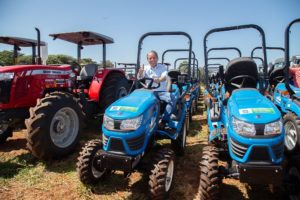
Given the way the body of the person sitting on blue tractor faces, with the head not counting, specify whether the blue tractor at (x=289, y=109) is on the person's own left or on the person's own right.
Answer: on the person's own left

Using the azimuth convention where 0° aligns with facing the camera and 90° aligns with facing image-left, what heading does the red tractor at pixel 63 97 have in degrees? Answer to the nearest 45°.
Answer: approximately 45°

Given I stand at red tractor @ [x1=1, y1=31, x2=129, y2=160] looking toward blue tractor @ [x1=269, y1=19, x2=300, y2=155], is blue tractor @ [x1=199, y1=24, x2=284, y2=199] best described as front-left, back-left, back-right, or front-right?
front-right

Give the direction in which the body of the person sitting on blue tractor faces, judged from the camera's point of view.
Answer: toward the camera

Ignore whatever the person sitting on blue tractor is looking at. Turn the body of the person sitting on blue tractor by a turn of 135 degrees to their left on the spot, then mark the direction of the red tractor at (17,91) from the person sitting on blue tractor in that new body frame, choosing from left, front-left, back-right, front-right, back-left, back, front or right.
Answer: back-left

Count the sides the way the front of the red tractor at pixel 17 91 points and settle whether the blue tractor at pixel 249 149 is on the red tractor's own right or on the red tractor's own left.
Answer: on the red tractor's own left

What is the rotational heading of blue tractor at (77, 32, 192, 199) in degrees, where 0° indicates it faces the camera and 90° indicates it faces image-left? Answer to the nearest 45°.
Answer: approximately 45°

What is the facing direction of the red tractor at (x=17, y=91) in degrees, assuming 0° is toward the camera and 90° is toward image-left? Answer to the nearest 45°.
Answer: approximately 45°

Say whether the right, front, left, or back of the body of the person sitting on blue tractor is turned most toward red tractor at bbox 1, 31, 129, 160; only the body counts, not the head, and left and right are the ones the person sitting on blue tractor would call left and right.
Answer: right

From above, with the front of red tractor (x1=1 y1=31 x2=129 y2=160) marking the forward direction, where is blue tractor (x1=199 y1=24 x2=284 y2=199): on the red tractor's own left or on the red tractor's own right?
on the red tractor's own left

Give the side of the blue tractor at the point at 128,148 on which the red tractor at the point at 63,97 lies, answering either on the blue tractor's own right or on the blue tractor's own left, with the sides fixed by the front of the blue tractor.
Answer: on the blue tractor's own right
